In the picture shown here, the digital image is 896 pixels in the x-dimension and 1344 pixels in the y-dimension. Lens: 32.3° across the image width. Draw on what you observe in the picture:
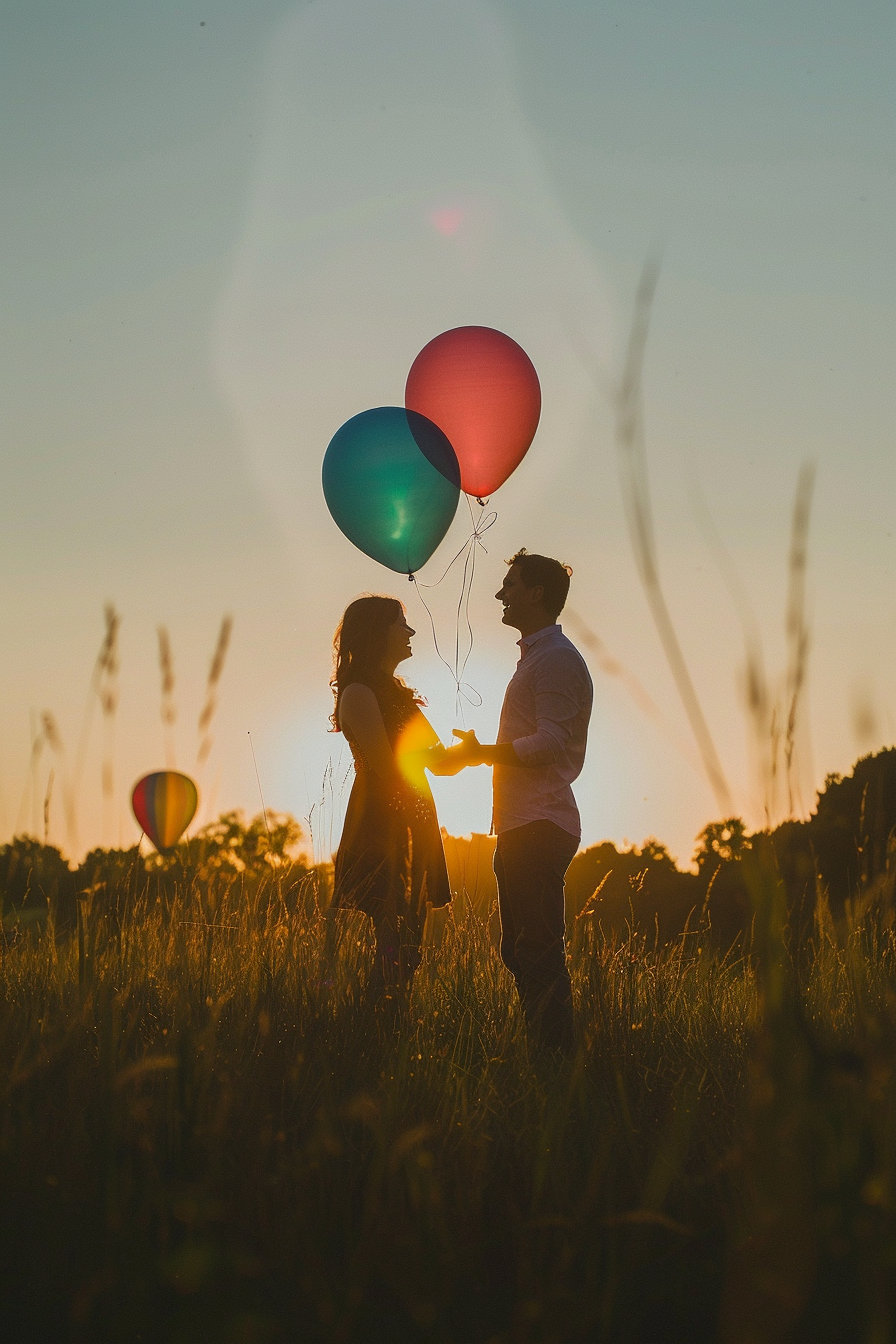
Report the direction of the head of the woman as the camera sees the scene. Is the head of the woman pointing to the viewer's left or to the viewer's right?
to the viewer's right

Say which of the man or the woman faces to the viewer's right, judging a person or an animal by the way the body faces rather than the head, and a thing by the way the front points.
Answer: the woman

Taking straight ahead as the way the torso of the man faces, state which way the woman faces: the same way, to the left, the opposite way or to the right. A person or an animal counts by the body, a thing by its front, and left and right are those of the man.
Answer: the opposite way

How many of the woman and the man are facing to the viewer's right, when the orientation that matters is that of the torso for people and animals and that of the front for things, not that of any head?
1

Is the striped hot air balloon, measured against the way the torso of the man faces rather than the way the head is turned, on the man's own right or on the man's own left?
on the man's own right

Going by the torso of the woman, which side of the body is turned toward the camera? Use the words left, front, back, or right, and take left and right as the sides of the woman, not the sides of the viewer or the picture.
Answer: right

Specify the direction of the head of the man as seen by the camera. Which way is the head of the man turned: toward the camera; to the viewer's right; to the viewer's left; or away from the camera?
to the viewer's left

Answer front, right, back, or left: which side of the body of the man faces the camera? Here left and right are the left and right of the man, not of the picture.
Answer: left
